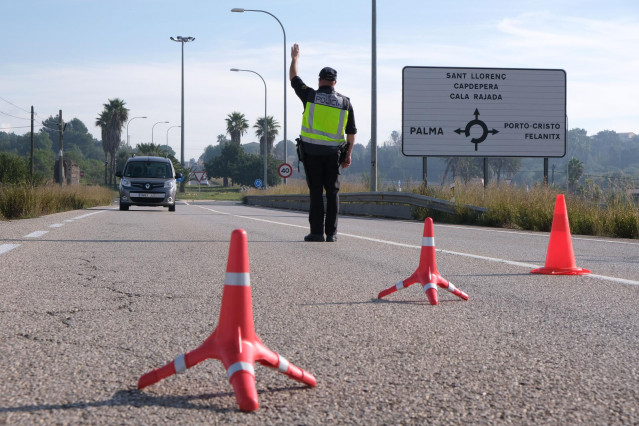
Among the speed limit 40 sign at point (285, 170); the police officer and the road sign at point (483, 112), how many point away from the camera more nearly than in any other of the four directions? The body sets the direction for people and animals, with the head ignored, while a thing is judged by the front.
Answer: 1

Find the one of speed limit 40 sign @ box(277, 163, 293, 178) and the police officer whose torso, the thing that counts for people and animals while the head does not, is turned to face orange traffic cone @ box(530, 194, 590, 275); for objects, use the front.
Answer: the speed limit 40 sign

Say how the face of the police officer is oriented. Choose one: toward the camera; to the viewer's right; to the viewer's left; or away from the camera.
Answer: away from the camera

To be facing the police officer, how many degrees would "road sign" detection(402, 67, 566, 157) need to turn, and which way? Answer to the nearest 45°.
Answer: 0° — it already faces them

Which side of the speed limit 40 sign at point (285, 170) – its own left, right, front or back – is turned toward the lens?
front

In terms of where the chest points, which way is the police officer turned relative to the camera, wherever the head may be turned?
away from the camera

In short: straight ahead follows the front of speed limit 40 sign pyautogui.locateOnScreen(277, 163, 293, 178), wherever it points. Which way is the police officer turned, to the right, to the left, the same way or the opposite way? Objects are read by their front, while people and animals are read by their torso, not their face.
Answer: the opposite way

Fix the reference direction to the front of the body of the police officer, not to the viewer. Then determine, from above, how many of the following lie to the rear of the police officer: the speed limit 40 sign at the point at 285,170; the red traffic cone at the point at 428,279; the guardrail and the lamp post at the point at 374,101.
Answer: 1

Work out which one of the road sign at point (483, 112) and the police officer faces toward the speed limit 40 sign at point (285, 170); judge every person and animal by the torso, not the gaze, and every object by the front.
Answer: the police officer

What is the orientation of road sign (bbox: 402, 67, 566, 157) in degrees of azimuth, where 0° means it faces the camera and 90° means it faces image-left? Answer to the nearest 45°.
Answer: approximately 0°

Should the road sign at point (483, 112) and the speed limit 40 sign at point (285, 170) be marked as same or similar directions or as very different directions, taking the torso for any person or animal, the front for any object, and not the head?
same or similar directions

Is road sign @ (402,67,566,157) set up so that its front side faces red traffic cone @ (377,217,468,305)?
yes

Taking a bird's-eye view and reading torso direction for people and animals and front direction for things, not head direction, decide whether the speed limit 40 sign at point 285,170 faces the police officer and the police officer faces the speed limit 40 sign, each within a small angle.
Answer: yes

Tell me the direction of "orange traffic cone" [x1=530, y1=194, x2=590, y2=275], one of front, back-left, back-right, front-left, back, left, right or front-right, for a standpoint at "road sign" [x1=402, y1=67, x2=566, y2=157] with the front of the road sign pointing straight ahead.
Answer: front

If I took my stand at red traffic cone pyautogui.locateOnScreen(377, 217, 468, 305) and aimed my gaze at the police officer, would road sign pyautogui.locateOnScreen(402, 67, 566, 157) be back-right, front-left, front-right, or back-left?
front-right

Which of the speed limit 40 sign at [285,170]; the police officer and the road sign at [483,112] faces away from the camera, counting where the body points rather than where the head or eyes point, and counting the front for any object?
the police officer

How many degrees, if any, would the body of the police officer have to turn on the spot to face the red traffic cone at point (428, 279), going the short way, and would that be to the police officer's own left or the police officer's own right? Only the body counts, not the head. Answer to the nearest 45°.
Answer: approximately 180°

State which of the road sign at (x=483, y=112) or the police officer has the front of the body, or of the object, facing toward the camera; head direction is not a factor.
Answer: the road sign
